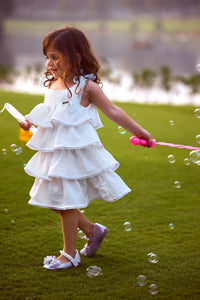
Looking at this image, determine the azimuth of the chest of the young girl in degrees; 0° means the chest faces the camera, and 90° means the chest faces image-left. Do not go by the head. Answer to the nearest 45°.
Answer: approximately 45°
